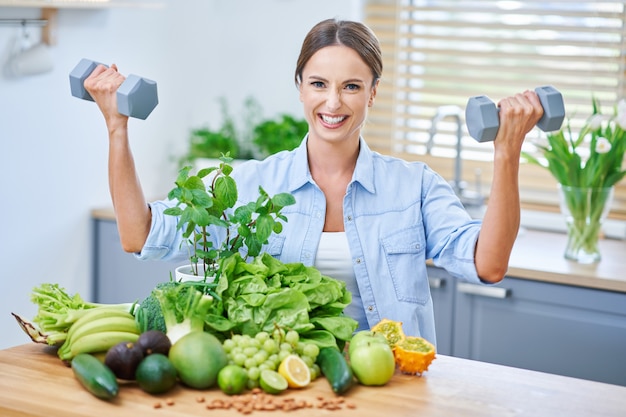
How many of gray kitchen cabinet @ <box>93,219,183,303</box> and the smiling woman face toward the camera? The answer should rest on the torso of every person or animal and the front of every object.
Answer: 2

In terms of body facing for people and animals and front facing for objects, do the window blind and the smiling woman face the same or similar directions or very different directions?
same or similar directions

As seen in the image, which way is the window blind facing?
toward the camera

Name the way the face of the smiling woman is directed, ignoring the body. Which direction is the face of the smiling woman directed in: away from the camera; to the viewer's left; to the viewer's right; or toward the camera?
toward the camera

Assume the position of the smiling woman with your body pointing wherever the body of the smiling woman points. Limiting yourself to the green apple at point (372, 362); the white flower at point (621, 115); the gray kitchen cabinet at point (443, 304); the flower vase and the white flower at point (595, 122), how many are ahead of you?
1

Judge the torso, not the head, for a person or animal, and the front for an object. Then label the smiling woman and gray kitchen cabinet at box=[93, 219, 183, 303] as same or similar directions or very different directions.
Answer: same or similar directions

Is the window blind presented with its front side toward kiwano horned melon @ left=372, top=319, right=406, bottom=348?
yes

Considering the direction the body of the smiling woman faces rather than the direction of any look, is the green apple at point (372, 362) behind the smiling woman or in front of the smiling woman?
in front

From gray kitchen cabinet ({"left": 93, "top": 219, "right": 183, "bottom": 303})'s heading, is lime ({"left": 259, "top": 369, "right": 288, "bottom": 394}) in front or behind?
in front

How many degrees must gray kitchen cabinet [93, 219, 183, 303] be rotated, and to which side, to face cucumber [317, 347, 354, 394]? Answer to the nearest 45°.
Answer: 0° — it already faces it

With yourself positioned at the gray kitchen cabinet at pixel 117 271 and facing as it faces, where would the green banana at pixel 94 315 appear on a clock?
The green banana is roughly at 12 o'clock from the gray kitchen cabinet.

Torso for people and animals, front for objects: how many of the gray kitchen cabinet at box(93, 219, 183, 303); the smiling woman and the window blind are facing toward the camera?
3

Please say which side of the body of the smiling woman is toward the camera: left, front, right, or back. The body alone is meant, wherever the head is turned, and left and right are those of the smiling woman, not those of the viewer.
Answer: front

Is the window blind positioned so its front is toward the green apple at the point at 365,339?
yes

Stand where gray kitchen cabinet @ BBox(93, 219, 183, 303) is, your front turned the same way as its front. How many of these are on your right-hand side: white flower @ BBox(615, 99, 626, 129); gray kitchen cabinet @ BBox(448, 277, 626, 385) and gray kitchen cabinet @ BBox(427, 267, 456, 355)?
0

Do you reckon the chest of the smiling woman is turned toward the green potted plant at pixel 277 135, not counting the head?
no
